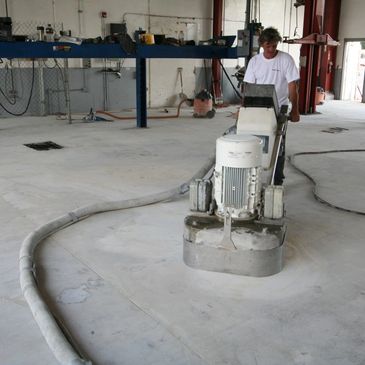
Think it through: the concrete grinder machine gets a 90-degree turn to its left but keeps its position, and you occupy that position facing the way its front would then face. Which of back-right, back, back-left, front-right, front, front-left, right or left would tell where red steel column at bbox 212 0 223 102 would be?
left

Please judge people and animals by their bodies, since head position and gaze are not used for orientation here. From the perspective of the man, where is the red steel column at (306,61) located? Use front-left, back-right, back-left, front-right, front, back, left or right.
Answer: back

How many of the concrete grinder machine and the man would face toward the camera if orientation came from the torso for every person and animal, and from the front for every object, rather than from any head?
2

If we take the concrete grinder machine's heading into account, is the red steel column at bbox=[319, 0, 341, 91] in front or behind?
behind

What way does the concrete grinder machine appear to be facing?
toward the camera

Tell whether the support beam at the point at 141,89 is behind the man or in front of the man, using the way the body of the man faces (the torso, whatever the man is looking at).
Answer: behind

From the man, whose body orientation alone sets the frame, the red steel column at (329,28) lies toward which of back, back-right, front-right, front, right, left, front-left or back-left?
back

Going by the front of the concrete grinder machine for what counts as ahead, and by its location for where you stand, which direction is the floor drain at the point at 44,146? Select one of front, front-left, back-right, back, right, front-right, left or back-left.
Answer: back-right

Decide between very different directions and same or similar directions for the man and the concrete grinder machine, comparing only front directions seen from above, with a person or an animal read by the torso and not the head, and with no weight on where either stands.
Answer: same or similar directions

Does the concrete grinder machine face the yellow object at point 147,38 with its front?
no

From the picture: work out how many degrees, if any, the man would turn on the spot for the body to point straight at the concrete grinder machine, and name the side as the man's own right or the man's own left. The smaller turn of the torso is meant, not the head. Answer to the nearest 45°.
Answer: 0° — they already face it

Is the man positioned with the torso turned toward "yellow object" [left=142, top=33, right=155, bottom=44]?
no

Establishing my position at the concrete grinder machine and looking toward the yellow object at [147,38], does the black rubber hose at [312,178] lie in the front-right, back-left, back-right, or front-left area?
front-right

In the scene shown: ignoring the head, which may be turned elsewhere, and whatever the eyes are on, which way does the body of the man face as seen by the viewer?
toward the camera

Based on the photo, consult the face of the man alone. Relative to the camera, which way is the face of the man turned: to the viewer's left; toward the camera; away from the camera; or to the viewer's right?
toward the camera

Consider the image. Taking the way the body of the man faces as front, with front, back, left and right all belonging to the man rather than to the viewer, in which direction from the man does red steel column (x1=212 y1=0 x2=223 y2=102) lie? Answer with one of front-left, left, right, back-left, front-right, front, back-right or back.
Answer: back
